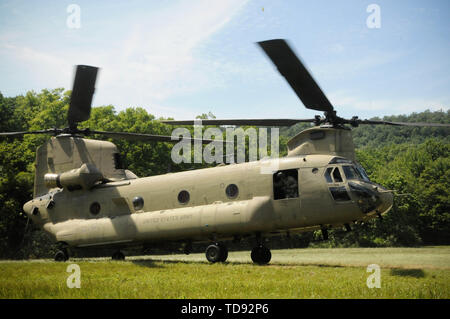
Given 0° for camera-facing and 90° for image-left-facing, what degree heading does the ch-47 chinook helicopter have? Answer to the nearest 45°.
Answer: approximately 315°
